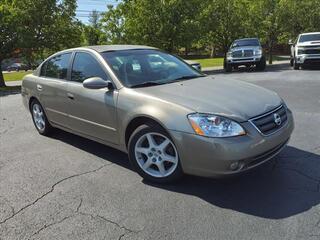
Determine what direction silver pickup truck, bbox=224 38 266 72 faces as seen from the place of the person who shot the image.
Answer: facing the viewer

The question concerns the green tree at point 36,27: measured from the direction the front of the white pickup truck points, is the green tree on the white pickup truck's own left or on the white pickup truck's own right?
on the white pickup truck's own right

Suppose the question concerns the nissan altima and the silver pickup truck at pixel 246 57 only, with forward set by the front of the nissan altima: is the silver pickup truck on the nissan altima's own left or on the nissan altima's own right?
on the nissan altima's own left

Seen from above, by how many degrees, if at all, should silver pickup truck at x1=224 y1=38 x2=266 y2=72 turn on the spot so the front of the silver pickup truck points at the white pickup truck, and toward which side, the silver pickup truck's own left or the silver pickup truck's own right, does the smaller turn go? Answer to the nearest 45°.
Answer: approximately 90° to the silver pickup truck's own left

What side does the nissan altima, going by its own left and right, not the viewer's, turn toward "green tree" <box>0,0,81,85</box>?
back

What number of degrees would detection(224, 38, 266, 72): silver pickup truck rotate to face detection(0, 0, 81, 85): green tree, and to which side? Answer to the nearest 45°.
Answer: approximately 90° to its right

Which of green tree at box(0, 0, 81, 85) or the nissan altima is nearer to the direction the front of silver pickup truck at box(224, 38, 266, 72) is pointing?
the nissan altima

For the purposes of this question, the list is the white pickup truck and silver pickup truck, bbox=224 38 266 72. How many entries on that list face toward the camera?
2

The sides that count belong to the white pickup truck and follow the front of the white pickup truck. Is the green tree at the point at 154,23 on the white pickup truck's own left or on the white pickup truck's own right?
on the white pickup truck's own right

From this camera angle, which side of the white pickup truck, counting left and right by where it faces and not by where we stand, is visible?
front

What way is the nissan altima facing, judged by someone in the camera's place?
facing the viewer and to the right of the viewer
